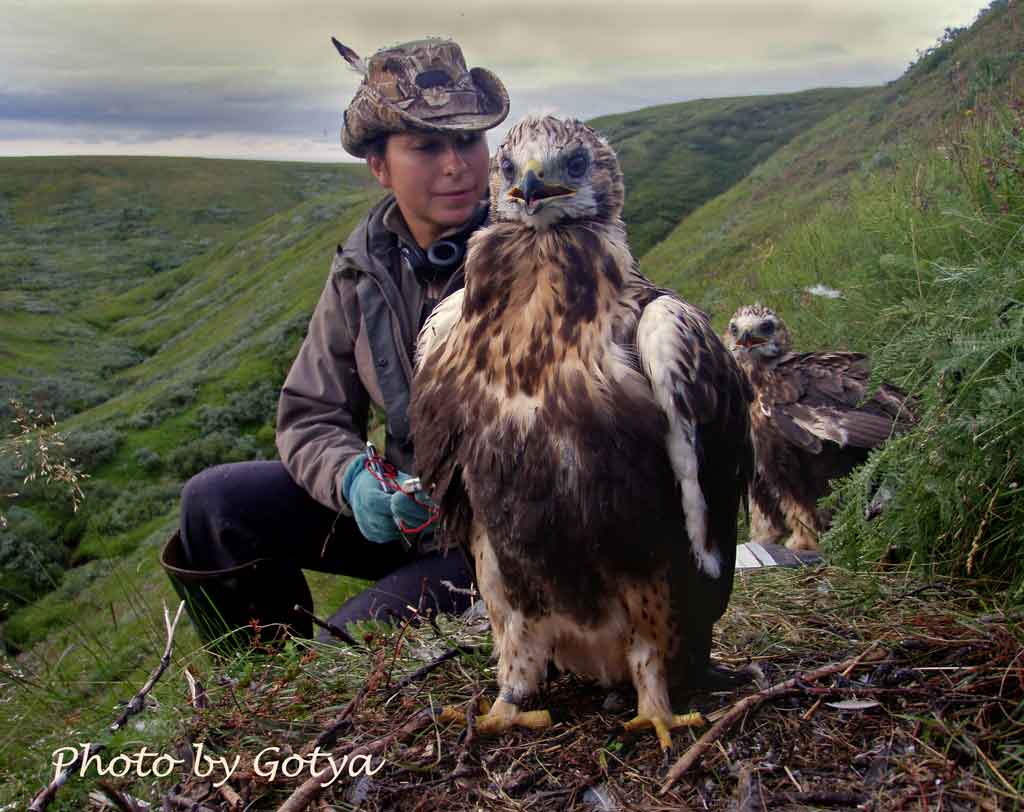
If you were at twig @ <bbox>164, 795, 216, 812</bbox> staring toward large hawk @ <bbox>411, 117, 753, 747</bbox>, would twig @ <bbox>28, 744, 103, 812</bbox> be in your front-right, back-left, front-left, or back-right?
back-left

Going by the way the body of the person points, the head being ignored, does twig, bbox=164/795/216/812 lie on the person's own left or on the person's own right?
on the person's own right

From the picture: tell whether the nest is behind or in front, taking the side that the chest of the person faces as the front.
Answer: in front

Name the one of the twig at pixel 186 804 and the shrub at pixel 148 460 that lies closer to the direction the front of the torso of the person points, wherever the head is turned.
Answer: the twig

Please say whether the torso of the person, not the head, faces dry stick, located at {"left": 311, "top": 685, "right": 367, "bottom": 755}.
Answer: no

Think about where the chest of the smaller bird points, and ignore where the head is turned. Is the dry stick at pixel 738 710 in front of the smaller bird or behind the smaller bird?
in front

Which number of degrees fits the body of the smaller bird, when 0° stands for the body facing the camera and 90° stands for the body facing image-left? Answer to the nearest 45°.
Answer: approximately 45°

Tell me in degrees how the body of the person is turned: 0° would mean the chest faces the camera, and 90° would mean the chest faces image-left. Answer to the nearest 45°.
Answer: approximately 315°

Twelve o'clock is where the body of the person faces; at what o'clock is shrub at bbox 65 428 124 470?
The shrub is roughly at 7 o'clock from the person.

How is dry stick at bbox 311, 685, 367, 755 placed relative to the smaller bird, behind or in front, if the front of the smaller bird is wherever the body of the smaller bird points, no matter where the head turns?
in front

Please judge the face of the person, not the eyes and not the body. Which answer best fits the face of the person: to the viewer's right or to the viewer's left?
to the viewer's right

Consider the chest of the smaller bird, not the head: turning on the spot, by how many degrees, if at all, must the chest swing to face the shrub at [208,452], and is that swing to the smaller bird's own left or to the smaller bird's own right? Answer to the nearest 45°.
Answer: approximately 90° to the smaller bird's own right

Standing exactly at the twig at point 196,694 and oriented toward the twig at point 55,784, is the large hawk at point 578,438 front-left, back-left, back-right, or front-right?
back-left

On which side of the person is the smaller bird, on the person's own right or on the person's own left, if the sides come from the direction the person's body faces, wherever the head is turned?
on the person's own left

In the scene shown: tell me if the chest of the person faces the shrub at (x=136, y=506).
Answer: no

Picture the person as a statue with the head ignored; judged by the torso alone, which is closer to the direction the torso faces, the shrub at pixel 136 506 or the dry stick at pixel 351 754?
the dry stick

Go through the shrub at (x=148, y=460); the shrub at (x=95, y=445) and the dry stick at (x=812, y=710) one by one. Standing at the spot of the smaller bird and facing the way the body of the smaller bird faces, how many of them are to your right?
2
